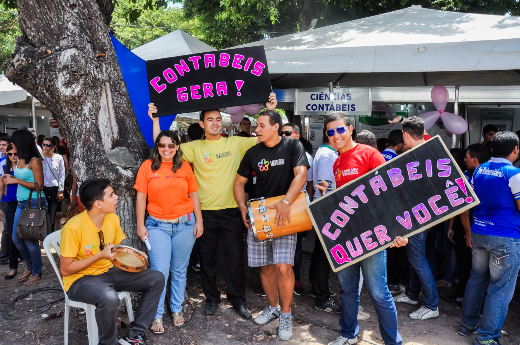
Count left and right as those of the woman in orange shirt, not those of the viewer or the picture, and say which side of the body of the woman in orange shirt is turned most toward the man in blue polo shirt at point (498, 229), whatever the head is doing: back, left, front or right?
left

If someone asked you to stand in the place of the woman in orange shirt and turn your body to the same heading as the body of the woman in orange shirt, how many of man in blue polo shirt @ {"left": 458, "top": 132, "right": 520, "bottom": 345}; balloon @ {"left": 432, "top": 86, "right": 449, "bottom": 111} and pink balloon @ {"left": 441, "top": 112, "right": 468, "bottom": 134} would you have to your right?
0

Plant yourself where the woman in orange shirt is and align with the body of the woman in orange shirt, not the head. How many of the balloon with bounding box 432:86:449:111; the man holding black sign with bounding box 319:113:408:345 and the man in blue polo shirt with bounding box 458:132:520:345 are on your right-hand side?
0

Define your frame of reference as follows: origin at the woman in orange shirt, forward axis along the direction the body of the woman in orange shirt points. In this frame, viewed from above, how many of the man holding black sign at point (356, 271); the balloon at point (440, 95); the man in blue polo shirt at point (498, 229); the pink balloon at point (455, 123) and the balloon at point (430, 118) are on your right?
0

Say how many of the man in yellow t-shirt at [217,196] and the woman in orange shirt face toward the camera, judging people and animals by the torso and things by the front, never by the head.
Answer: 2

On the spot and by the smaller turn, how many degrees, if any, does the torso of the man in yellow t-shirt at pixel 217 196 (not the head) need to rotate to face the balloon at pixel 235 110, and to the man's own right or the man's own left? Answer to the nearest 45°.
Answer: approximately 180°

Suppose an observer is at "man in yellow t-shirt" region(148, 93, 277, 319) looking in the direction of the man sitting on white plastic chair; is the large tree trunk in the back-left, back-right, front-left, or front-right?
front-right

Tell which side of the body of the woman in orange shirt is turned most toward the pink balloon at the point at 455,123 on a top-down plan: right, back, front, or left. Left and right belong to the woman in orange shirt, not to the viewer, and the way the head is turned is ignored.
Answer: left

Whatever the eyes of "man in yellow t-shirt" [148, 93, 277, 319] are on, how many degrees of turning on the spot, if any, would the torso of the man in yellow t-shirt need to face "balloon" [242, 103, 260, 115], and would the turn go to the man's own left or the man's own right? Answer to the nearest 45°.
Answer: approximately 180°

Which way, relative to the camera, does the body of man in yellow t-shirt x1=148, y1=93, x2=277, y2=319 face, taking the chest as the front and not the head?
toward the camera

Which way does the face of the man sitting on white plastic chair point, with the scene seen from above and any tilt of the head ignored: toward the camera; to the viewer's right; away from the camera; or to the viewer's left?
to the viewer's right

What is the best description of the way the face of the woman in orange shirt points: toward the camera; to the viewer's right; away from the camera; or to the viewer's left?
toward the camera

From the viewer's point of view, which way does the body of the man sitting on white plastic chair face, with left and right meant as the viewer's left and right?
facing the viewer and to the right of the viewer

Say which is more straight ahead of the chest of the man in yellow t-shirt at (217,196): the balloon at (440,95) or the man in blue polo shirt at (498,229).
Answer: the man in blue polo shirt

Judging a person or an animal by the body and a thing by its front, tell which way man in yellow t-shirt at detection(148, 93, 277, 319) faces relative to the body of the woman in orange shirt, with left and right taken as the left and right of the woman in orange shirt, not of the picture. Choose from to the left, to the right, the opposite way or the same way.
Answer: the same way
